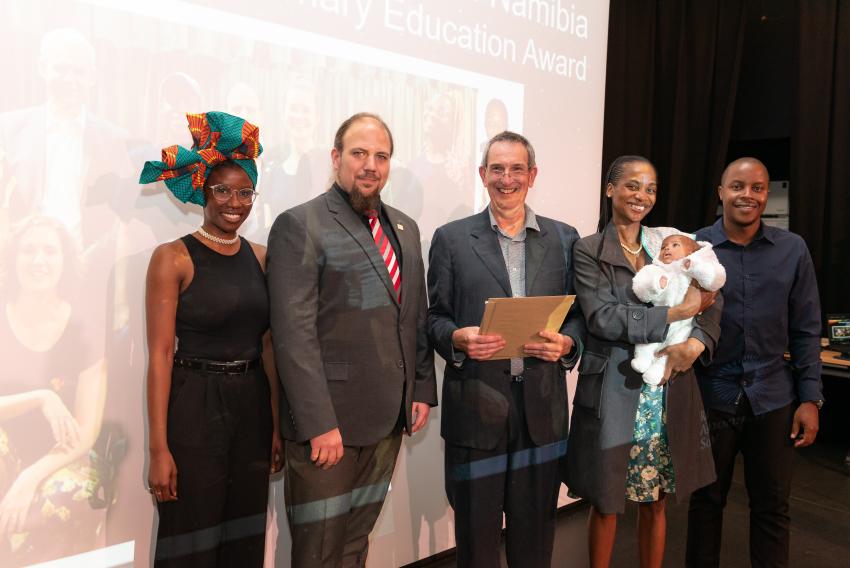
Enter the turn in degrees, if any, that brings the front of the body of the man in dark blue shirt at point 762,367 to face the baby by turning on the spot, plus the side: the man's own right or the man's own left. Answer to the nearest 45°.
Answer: approximately 45° to the man's own right

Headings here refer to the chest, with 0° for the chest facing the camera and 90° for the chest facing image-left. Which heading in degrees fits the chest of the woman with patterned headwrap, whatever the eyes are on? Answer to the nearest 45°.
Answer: approximately 315°

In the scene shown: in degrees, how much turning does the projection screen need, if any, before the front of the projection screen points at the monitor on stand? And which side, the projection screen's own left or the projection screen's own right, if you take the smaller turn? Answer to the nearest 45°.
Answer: approximately 45° to the projection screen's own left

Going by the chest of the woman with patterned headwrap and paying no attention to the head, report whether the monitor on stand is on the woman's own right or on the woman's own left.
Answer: on the woman's own left

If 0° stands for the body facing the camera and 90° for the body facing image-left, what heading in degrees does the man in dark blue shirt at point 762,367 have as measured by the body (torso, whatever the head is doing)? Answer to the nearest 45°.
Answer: approximately 0°

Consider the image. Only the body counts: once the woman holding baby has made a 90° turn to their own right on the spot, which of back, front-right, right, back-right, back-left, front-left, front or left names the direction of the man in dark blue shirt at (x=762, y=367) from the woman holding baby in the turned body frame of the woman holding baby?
back

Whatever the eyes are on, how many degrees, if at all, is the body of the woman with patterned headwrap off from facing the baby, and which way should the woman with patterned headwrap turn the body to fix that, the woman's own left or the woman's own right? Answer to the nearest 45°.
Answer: approximately 45° to the woman's own left

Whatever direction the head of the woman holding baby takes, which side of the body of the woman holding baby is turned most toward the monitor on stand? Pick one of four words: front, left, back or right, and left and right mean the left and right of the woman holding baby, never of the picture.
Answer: left
